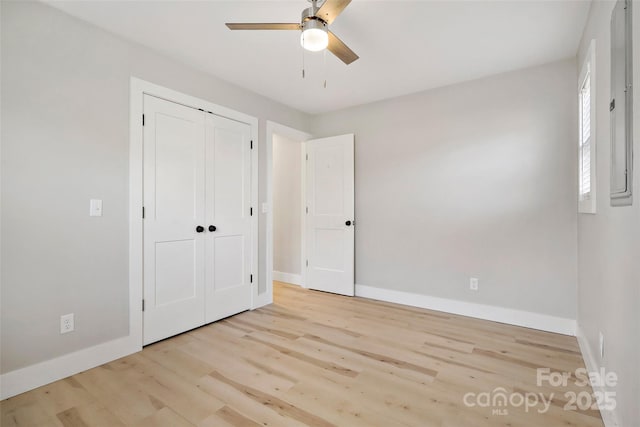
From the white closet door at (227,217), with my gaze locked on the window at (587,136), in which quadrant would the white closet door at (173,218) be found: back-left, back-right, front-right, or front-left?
back-right

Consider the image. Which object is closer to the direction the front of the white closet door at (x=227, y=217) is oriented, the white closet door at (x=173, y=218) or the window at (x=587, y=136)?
the window

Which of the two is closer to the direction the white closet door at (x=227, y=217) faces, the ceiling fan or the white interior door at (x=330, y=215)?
the ceiling fan

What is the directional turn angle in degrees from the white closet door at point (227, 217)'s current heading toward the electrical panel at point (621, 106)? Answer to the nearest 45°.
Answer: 0° — it already faces it

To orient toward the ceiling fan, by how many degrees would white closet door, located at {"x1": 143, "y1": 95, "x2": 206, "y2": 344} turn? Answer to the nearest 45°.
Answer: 0° — it already faces it

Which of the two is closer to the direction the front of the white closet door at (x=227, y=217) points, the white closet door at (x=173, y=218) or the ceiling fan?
the ceiling fan

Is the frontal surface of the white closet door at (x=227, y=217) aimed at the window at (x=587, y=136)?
yes

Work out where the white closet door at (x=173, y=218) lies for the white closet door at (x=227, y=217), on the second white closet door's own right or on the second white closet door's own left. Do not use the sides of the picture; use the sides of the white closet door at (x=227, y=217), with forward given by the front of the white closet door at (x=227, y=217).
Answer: on the second white closet door's own right

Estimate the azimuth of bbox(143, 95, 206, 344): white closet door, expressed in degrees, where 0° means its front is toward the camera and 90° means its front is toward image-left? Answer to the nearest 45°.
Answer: approximately 315°

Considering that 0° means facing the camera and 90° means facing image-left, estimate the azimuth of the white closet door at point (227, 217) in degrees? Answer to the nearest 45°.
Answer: approximately 315°

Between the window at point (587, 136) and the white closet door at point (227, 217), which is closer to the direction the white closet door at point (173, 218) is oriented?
the window

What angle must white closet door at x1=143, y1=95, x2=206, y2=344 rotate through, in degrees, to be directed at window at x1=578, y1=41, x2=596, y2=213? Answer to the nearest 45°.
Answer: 0° — it already faces it
